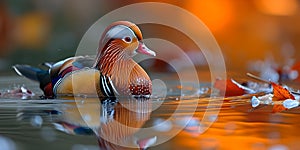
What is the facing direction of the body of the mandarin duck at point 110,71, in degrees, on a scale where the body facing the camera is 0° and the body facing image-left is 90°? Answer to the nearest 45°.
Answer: approximately 270°

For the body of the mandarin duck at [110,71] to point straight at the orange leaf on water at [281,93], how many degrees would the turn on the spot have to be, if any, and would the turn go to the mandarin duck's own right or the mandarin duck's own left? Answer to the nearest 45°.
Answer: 0° — it already faces it

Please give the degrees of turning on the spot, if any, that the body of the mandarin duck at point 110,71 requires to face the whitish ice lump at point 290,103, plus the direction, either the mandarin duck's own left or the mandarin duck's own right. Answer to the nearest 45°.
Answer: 0° — it already faces it

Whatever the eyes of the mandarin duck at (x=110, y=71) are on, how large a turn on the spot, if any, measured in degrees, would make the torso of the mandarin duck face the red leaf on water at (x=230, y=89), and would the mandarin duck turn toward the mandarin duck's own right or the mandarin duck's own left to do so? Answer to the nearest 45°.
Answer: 0° — it already faces it

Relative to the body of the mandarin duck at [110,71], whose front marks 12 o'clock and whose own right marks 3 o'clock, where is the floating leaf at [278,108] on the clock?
The floating leaf is roughly at 1 o'clock from the mandarin duck.
